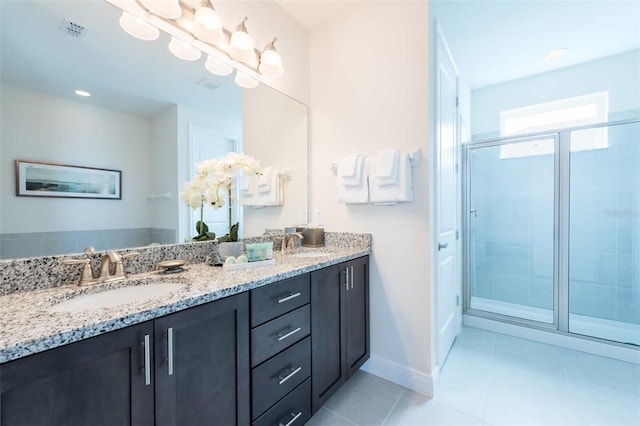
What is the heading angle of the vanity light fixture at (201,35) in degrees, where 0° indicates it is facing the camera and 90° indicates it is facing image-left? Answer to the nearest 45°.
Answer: approximately 315°

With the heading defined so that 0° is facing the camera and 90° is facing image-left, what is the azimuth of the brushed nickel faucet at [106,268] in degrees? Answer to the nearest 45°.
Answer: approximately 315°

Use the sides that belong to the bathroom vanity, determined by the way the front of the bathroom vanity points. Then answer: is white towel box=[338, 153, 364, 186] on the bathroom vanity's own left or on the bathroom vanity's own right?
on the bathroom vanity's own left

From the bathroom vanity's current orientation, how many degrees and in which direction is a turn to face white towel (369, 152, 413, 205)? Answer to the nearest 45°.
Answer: approximately 45° to its left

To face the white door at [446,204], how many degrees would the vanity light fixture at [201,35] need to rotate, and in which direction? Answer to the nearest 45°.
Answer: approximately 45° to its left

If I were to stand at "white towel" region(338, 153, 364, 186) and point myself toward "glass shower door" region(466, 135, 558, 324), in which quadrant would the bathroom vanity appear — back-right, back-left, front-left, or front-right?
back-right
